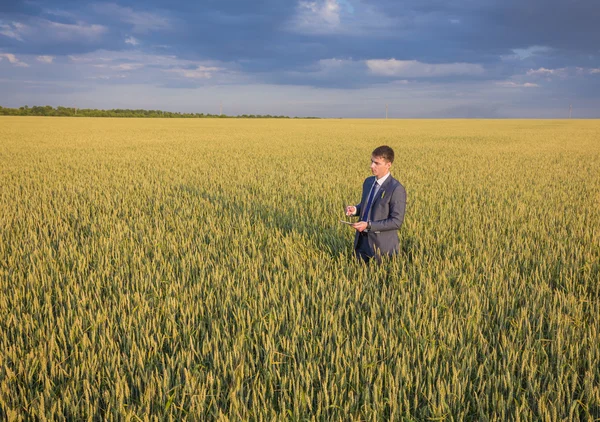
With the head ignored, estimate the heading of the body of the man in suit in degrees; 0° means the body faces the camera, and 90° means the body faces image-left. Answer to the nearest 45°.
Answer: approximately 45°
